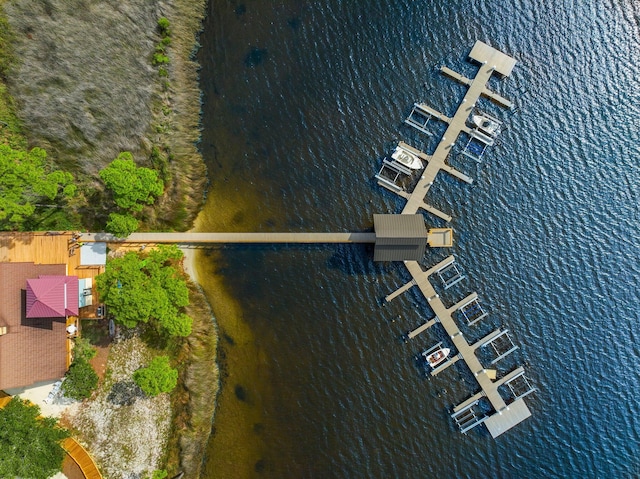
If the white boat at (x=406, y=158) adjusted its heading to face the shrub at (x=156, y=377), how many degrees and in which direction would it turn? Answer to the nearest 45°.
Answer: approximately 135° to its right

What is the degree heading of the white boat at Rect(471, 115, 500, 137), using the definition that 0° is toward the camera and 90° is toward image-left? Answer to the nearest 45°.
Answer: approximately 135°

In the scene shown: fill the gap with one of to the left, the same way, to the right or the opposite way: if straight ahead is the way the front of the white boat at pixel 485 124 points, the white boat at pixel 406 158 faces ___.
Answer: the opposite way

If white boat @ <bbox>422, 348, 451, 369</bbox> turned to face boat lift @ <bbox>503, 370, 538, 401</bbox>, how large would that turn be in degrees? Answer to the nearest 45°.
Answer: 0° — it already faces it

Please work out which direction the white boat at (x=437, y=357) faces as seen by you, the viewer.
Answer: facing away from the viewer and to the right of the viewer

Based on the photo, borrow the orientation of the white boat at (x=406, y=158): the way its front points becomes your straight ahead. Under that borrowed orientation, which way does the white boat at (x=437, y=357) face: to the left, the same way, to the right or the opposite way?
to the left

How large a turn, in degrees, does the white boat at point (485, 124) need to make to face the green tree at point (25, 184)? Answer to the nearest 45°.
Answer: approximately 90° to its left

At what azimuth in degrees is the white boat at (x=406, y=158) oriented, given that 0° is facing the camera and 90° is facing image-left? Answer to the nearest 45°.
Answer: approximately 315°

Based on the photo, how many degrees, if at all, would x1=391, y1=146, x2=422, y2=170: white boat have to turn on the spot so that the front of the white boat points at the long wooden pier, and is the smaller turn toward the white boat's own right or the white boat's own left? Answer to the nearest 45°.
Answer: approximately 135° to the white boat's own right
